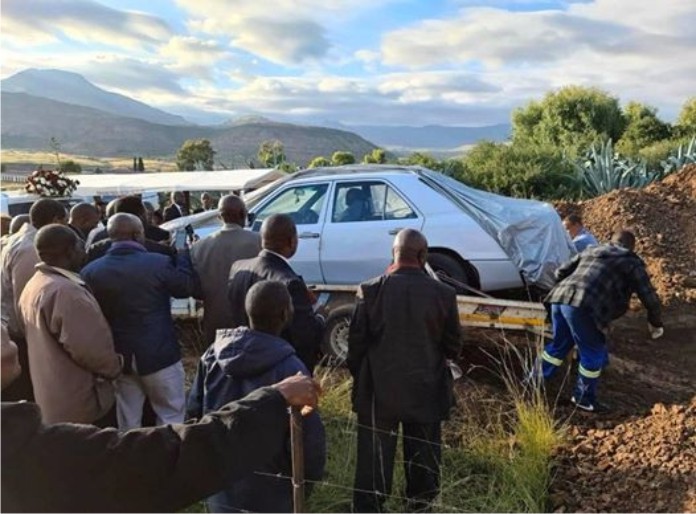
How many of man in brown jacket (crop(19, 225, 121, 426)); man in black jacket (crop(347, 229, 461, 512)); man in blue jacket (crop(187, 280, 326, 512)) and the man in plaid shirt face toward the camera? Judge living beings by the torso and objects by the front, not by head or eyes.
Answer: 0

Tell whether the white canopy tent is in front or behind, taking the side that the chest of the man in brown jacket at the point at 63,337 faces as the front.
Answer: in front

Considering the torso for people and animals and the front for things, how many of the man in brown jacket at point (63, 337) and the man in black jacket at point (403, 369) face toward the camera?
0

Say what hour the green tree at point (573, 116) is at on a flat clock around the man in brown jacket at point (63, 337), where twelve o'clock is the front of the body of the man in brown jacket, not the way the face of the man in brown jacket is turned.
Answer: The green tree is roughly at 12 o'clock from the man in brown jacket.

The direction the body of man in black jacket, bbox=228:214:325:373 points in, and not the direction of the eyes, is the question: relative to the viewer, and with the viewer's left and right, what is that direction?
facing away from the viewer and to the right of the viewer

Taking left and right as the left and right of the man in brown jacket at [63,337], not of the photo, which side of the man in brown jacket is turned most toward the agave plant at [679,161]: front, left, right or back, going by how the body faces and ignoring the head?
front

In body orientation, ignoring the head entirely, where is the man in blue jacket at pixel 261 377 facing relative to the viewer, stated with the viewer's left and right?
facing away from the viewer and to the right of the viewer

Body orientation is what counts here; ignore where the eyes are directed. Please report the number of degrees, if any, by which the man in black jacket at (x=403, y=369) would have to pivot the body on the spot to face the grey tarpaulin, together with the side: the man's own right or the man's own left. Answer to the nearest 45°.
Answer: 0° — they already face it

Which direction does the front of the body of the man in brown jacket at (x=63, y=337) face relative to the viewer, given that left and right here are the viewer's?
facing away from the viewer and to the right of the viewer

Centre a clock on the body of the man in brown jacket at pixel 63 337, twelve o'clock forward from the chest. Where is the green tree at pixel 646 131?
The green tree is roughly at 12 o'clock from the man in brown jacket.

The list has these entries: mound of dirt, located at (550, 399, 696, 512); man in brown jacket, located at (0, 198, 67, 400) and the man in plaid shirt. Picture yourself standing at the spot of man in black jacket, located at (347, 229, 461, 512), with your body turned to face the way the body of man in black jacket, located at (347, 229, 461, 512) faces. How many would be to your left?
1

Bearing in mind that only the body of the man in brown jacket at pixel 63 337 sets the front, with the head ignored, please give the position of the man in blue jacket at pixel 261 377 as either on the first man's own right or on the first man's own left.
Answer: on the first man's own right

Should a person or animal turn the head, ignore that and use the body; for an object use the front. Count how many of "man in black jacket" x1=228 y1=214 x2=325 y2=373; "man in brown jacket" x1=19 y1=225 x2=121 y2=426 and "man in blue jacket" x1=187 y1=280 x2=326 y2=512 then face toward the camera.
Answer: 0

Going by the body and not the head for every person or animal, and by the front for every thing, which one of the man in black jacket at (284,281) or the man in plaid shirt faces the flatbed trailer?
the man in black jacket

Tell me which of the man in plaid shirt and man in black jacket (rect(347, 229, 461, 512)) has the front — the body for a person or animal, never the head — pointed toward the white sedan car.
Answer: the man in black jacket

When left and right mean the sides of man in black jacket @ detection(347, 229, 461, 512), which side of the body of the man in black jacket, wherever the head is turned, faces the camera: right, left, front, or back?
back

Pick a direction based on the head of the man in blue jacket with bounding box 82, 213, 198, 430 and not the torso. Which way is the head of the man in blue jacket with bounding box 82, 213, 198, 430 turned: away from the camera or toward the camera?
away from the camera

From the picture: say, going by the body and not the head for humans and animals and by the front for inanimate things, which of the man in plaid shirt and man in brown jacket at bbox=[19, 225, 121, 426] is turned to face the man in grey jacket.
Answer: the man in brown jacket
